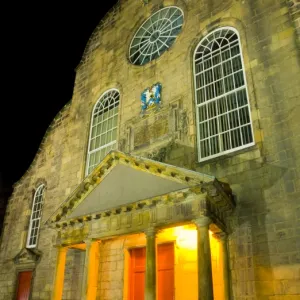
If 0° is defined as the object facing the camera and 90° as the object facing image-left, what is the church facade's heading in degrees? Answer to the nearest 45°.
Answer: approximately 45°
